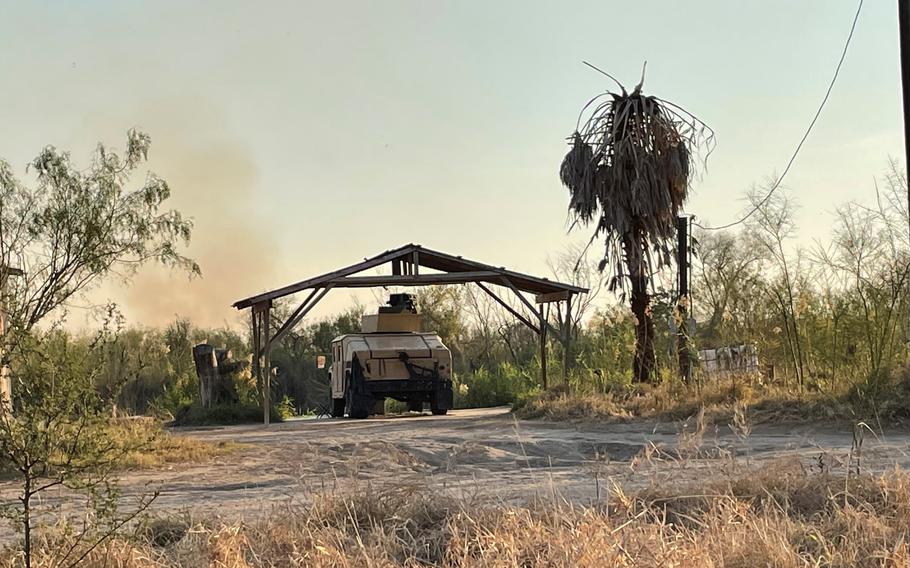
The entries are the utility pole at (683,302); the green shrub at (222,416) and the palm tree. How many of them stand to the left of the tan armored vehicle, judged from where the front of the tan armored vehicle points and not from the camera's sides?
1

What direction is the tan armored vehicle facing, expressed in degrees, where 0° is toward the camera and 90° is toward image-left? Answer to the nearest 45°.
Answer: approximately 180°

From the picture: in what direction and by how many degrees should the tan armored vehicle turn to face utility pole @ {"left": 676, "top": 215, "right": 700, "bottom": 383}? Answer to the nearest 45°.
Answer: approximately 45° to its right

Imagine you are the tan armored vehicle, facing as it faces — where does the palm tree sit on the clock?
The palm tree is roughly at 2 o'clock from the tan armored vehicle.

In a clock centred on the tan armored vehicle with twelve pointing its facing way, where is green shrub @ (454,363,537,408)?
The green shrub is roughly at 1 o'clock from the tan armored vehicle.

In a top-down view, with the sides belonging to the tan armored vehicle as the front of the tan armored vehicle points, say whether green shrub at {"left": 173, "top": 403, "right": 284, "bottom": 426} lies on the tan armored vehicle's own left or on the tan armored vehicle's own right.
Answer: on the tan armored vehicle's own left
